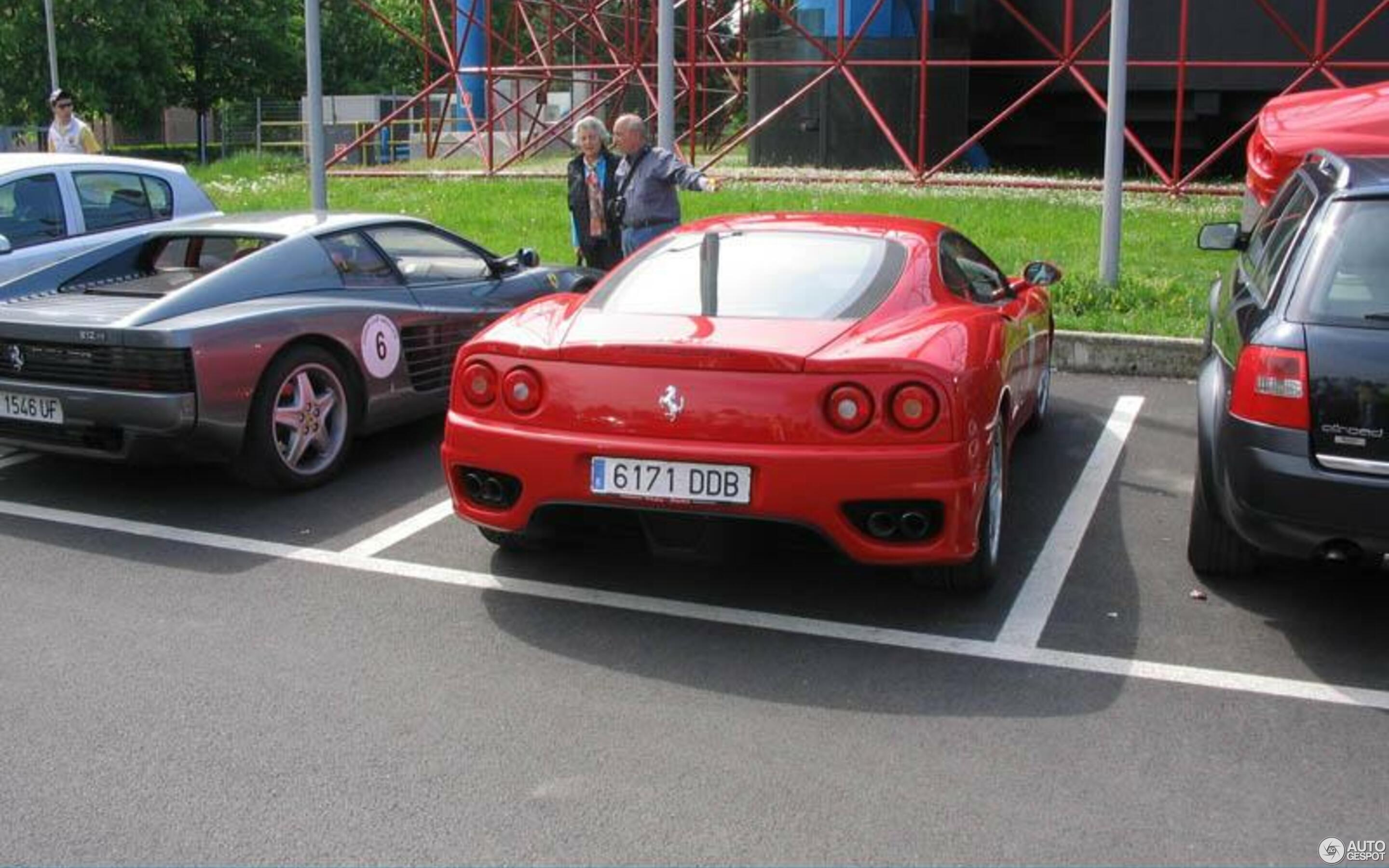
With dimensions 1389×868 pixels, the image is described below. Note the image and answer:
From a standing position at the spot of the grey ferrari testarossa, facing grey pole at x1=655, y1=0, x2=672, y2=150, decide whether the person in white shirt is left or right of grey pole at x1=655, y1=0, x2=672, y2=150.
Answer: left

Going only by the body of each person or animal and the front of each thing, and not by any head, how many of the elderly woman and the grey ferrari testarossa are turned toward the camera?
1

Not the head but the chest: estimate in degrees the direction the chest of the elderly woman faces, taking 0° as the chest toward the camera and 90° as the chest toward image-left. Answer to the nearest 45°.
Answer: approximately 0°

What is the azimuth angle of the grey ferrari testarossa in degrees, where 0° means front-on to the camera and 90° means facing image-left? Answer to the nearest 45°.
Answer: approximately 225°

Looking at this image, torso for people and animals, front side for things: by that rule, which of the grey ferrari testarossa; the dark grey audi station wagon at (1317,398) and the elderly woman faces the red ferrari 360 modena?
the elderly woman

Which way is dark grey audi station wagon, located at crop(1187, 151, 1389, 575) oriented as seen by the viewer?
away from the camera

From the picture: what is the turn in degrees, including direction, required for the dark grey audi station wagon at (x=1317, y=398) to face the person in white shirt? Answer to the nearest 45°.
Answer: approximately 45° to its left

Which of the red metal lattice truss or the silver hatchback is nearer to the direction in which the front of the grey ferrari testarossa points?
the red metal lattice truss

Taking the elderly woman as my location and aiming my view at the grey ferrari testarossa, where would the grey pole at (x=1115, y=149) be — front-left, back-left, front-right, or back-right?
back-left
